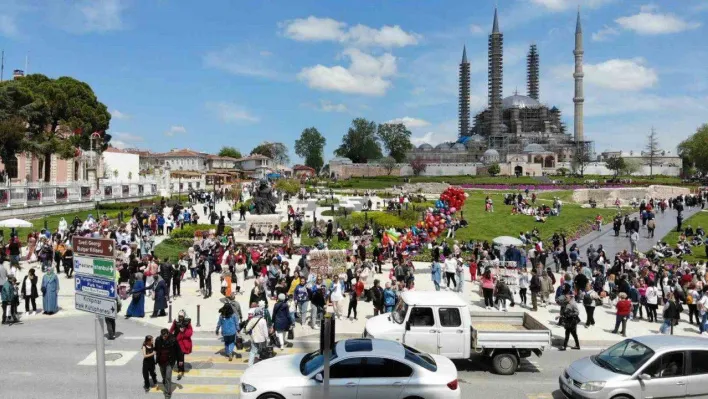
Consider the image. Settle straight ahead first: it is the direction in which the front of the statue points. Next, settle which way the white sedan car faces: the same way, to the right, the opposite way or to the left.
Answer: to the right

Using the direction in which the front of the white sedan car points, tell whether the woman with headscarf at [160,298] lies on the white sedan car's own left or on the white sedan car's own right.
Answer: on the white sedan car's own right

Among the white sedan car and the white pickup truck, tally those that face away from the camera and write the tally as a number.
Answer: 0

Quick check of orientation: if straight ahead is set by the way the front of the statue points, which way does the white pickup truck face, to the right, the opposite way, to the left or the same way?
to the right

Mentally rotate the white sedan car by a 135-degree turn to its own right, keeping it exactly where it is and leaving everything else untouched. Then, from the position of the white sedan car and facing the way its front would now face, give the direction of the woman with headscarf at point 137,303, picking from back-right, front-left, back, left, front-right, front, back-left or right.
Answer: left

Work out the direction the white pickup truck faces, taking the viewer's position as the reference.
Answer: facing to the left of the viewer

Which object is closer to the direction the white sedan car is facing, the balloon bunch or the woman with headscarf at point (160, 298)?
the woman with headscarf

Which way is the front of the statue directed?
toward the camera

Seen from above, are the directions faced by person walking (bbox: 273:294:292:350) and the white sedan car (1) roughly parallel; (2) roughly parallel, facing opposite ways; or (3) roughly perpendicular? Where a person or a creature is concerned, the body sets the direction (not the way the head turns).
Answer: roughly perpendicular

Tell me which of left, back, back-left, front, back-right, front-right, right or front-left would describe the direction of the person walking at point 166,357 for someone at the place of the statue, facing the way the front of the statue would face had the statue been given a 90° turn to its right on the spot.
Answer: left

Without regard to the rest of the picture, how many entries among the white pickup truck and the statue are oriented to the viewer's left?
1

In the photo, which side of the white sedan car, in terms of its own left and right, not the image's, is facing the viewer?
left
